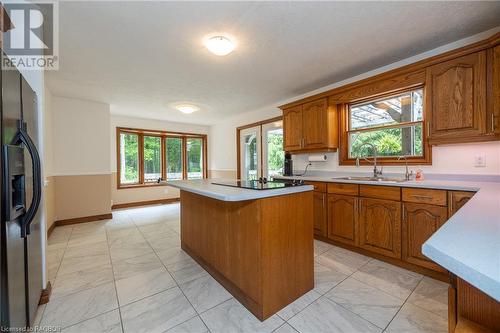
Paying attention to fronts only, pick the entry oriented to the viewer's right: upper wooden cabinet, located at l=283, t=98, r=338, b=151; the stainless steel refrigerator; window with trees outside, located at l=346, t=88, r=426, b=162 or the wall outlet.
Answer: the stainless steel refrigerator

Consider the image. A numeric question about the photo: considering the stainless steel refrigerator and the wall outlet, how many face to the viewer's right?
1

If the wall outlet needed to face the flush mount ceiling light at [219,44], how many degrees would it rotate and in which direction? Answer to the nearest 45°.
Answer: approximately 45° to its right

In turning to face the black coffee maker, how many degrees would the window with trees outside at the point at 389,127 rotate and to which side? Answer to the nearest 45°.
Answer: approximately 45° to its right

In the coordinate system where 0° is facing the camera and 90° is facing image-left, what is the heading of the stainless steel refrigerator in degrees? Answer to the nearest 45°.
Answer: approximately 270°

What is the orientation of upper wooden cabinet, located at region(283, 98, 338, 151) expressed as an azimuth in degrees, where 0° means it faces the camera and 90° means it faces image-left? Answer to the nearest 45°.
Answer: approximately 45°

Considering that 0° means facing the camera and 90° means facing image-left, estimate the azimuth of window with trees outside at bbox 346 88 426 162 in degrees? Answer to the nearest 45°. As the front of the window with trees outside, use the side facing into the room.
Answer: approximately 45°

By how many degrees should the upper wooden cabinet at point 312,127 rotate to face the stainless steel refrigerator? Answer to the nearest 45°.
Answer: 0° — it already faces it
